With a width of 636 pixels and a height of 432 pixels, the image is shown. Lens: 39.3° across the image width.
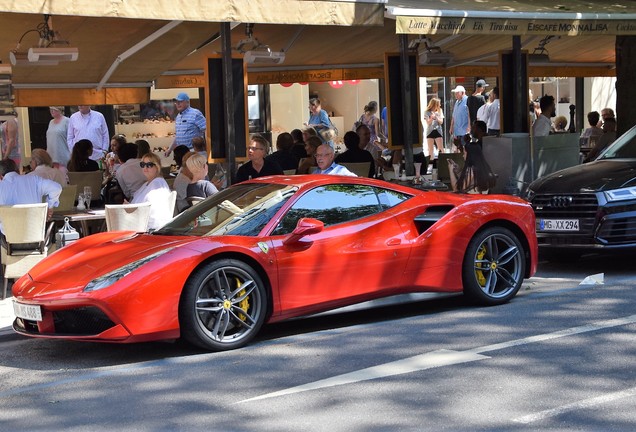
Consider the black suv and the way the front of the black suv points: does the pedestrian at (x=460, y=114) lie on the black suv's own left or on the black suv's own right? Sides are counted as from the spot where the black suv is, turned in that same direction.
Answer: on the black suv's own right

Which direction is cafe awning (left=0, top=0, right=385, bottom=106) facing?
toward the camera

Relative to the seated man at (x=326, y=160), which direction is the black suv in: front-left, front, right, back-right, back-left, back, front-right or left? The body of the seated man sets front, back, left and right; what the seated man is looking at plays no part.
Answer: back-left

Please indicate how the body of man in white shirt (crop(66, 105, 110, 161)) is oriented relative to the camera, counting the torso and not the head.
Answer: toward the camera

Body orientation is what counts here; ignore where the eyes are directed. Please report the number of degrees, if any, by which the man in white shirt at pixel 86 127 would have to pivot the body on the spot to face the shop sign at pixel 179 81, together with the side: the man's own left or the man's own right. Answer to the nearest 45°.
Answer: approximately 90° to the man's own left

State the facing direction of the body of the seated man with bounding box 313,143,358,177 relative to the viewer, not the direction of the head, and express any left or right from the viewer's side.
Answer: facing the viewer and to the left of the viewer

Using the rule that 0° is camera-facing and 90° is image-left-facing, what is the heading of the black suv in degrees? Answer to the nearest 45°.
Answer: approximately 45°
